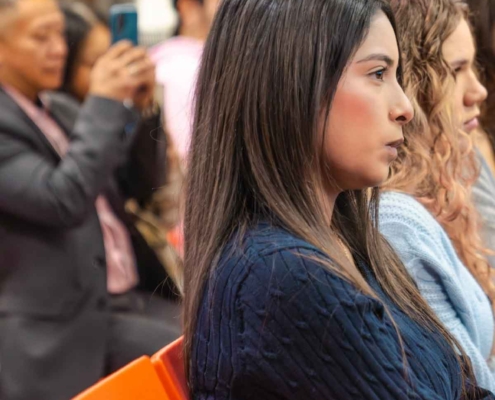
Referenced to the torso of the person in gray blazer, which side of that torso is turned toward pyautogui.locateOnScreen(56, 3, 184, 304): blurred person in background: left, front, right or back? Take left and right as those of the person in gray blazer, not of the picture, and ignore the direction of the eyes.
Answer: left

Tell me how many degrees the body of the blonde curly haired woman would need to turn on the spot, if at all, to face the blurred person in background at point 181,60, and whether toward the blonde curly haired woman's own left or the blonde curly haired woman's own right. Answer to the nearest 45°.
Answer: approximately 135° to the blonde curly haired woman's own left

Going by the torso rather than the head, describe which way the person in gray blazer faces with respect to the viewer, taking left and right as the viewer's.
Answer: facing to the right of the viewer

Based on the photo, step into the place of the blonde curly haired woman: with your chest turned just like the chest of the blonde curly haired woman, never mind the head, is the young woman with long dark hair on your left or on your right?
on your right

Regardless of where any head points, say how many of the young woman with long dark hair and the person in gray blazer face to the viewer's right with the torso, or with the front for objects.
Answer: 2

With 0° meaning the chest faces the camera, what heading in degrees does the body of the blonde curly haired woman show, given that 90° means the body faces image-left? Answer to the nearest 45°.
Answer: approximately 270°

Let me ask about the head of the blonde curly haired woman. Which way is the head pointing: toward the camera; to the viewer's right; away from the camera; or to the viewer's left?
to the viewer's right

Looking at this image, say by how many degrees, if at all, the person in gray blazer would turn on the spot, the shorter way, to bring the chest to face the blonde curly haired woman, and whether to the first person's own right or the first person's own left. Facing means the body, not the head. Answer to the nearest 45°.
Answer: approximately 45° to the first person's own right

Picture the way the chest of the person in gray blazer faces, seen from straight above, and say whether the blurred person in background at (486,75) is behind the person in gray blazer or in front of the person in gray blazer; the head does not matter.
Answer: in front

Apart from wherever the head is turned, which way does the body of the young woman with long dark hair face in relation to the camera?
to the viewer's right

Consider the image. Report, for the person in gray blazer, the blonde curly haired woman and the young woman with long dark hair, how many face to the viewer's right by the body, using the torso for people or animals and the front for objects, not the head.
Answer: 3
